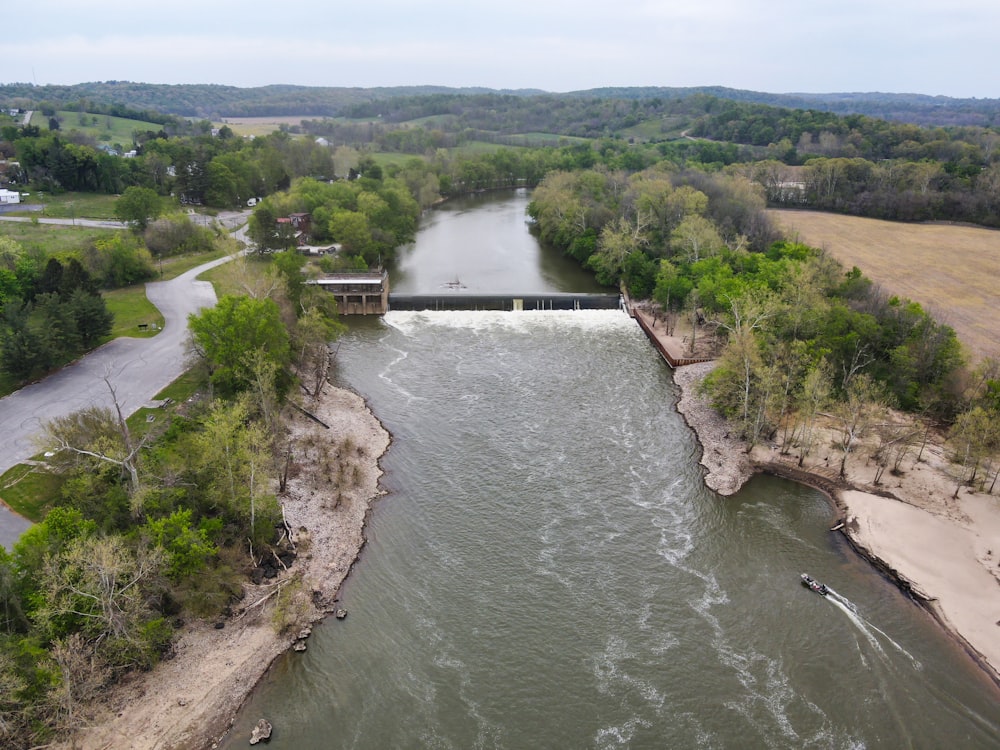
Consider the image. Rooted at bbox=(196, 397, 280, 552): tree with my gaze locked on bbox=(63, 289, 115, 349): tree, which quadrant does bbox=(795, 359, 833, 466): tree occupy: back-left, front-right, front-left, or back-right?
back-right

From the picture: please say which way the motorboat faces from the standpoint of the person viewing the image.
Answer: facing away from the viewer and to the left of the viewer

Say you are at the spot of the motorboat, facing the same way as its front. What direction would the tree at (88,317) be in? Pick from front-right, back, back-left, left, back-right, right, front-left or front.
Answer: front-left

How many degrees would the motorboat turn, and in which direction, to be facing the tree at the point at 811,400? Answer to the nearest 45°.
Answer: approximately 45° to its right

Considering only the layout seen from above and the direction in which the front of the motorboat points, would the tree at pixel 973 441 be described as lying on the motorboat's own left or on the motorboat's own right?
on the motorboat's own right

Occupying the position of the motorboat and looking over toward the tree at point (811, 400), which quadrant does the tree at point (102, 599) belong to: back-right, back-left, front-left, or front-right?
back-left

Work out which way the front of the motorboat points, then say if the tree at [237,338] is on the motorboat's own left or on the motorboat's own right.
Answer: on the motorboat's own left

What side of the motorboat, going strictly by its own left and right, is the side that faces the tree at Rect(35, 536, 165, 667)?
left

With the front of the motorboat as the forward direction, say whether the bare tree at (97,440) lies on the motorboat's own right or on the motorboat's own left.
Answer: on the motorboat's own left

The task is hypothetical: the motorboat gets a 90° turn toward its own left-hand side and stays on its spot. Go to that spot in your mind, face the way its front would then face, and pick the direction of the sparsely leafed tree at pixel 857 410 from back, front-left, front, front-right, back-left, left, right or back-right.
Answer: back-right
